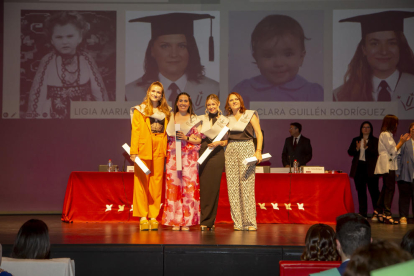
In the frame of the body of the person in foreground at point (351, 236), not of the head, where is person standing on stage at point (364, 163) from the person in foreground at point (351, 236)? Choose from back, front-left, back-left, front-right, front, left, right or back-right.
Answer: front-right

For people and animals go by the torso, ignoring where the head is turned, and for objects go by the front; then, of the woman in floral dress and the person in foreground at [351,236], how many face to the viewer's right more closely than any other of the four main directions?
0

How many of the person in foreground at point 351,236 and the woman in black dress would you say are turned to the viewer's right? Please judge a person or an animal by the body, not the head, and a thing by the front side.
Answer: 0

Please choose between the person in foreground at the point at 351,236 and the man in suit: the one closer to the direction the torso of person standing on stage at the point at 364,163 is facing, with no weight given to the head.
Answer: the person in foreground
